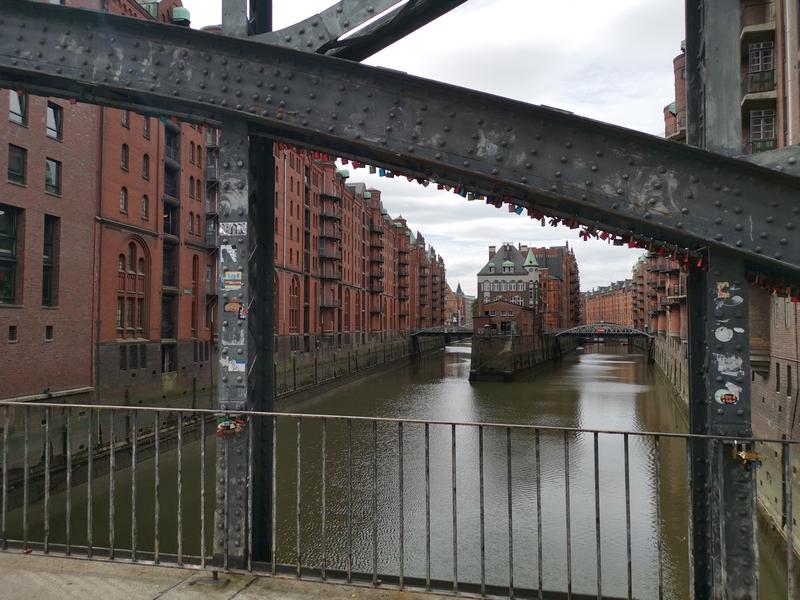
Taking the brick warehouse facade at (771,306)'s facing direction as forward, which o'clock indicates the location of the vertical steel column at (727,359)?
The vertical steel column is roughly at 9 o'clock from the brick warehouse facade.

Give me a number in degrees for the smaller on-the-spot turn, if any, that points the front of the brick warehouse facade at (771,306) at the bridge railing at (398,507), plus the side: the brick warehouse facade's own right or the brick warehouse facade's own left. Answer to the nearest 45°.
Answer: approximately 45° to the brick warehouse facade's own left

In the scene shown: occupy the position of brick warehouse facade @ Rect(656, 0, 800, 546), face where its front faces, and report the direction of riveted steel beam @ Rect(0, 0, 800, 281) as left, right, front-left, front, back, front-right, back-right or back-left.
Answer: left

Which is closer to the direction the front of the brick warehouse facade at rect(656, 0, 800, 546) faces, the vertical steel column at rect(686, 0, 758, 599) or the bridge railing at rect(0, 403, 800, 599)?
the bridge railing

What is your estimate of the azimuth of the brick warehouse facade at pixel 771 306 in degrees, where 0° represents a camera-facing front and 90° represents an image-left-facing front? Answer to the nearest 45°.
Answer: approximately 90°

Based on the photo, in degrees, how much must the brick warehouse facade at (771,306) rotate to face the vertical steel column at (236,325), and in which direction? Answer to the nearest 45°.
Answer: approximately 90° to its left
